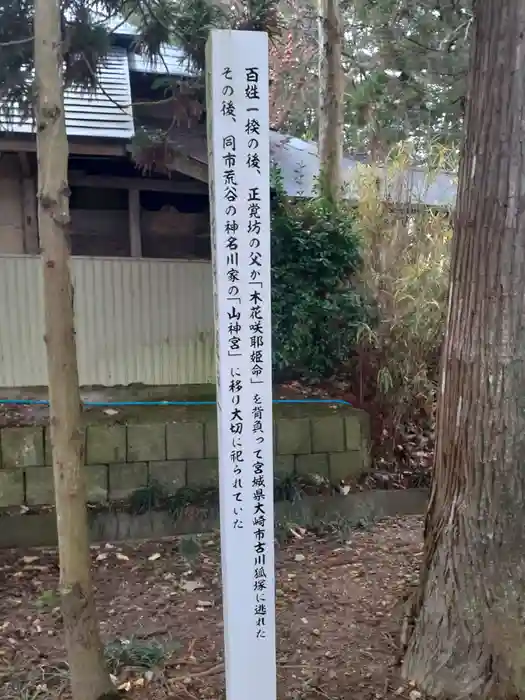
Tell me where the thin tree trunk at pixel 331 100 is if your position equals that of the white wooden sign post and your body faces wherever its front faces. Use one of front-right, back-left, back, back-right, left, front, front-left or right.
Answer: back

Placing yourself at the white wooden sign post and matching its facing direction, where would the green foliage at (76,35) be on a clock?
The green foliage is roughly at 5 o'clock from the white wooden sign post.

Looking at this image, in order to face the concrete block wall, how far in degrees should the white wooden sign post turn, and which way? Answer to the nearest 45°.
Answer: approximately 180°

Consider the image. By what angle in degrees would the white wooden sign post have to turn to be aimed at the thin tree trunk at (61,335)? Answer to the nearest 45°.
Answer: approximately 90° to its right

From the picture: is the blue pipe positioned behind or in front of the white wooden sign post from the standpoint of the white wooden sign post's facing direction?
behind

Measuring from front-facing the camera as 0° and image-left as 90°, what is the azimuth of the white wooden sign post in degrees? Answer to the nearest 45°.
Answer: approximately 0°

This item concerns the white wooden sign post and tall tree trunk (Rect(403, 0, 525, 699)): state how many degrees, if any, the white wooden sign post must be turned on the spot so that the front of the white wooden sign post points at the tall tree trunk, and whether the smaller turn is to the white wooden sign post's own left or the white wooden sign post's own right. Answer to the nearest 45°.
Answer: approximately 90° to the white wooden sign post's own left

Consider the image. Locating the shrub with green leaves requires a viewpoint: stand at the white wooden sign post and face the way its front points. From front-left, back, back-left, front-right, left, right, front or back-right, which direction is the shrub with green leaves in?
back

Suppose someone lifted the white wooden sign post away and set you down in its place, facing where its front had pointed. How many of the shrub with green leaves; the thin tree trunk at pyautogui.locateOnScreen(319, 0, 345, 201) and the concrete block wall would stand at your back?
3
